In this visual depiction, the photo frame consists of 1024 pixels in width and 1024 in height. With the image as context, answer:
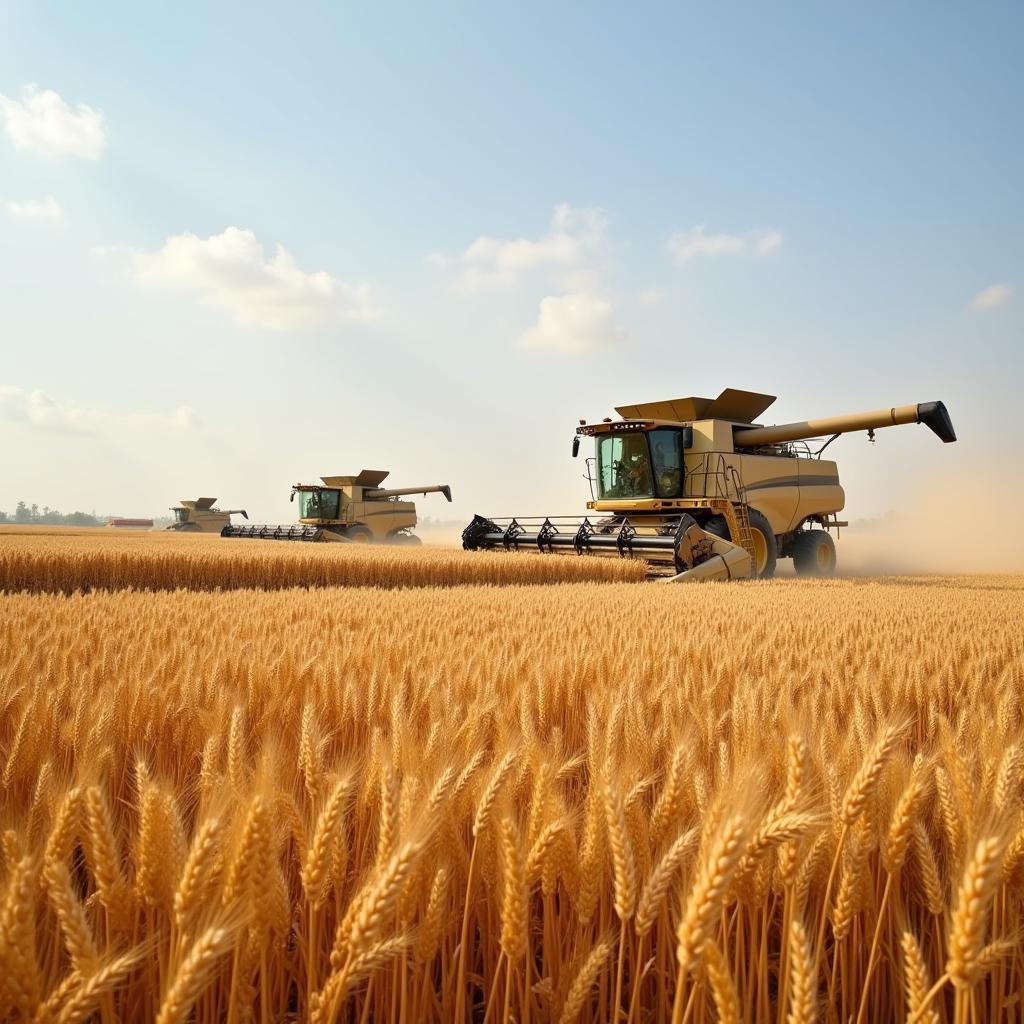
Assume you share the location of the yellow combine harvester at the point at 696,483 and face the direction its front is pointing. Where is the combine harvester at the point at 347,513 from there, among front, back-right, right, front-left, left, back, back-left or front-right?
right

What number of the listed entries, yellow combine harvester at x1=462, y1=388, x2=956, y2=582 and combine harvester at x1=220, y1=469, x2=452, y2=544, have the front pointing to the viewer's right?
0

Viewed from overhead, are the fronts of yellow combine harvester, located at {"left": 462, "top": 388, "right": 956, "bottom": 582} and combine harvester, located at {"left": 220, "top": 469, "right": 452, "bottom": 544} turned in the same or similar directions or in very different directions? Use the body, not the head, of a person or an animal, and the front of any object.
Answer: same or similar directions

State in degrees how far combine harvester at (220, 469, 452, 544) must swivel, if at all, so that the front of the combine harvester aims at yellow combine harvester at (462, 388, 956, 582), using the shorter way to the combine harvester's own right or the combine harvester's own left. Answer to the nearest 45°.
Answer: approximately 45° to the combine harvester's own left

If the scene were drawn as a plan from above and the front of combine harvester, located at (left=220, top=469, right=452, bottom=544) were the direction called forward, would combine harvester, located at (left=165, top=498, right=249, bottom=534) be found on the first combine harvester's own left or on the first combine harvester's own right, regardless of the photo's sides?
on the first combine harvester's own right

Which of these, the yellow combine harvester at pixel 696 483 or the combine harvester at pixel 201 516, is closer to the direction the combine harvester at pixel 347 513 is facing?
the yellow combine harvester

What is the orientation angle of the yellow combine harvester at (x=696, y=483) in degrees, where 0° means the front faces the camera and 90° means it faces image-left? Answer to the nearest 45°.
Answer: approximately 45°

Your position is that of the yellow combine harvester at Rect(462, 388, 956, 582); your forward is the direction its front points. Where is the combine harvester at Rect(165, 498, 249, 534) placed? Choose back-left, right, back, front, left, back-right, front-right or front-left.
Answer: right
